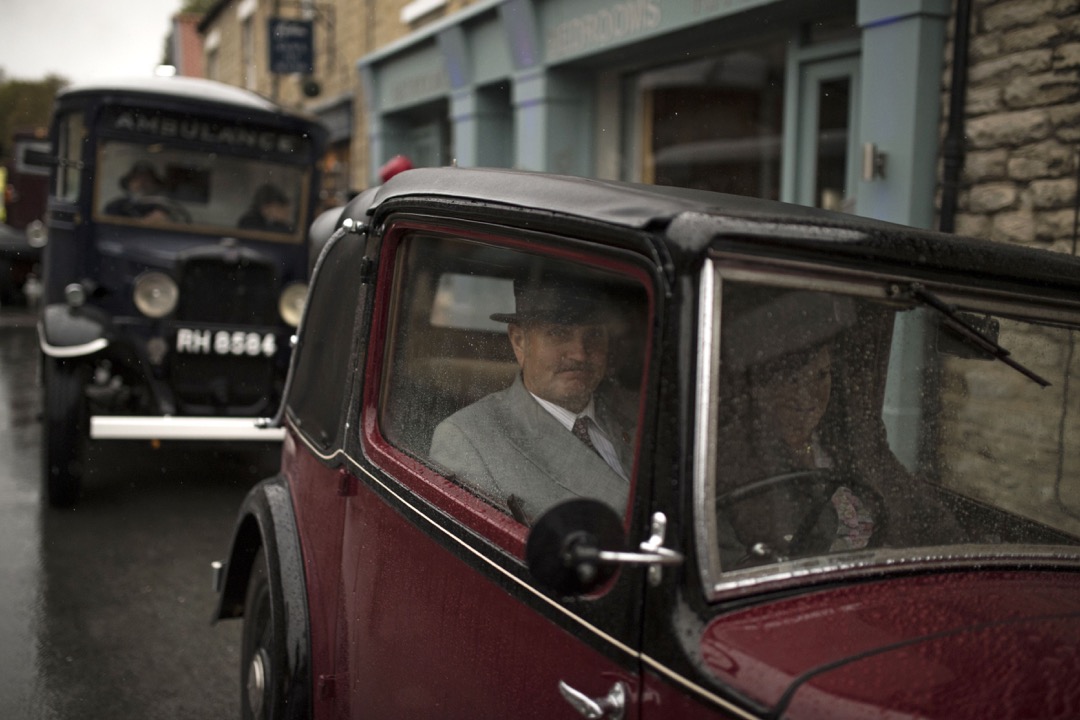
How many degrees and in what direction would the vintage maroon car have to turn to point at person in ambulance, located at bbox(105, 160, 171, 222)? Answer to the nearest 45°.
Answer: approximately 180°

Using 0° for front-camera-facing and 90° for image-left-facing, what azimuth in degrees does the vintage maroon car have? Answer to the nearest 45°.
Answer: approximately 315°

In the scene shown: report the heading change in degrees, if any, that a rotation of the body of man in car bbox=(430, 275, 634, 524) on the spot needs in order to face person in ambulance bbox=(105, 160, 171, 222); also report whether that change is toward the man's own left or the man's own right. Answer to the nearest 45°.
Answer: approximately 180°

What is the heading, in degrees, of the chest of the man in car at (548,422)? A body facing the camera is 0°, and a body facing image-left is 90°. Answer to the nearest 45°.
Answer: approximately 315°

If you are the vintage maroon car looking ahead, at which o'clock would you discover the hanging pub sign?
The hanging pub sign is roughly at 7 o'clock from the vintage maroon car.

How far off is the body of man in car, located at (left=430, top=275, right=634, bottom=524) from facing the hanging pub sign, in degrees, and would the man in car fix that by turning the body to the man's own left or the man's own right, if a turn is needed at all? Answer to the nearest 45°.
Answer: approximately 135° to the man's own left
